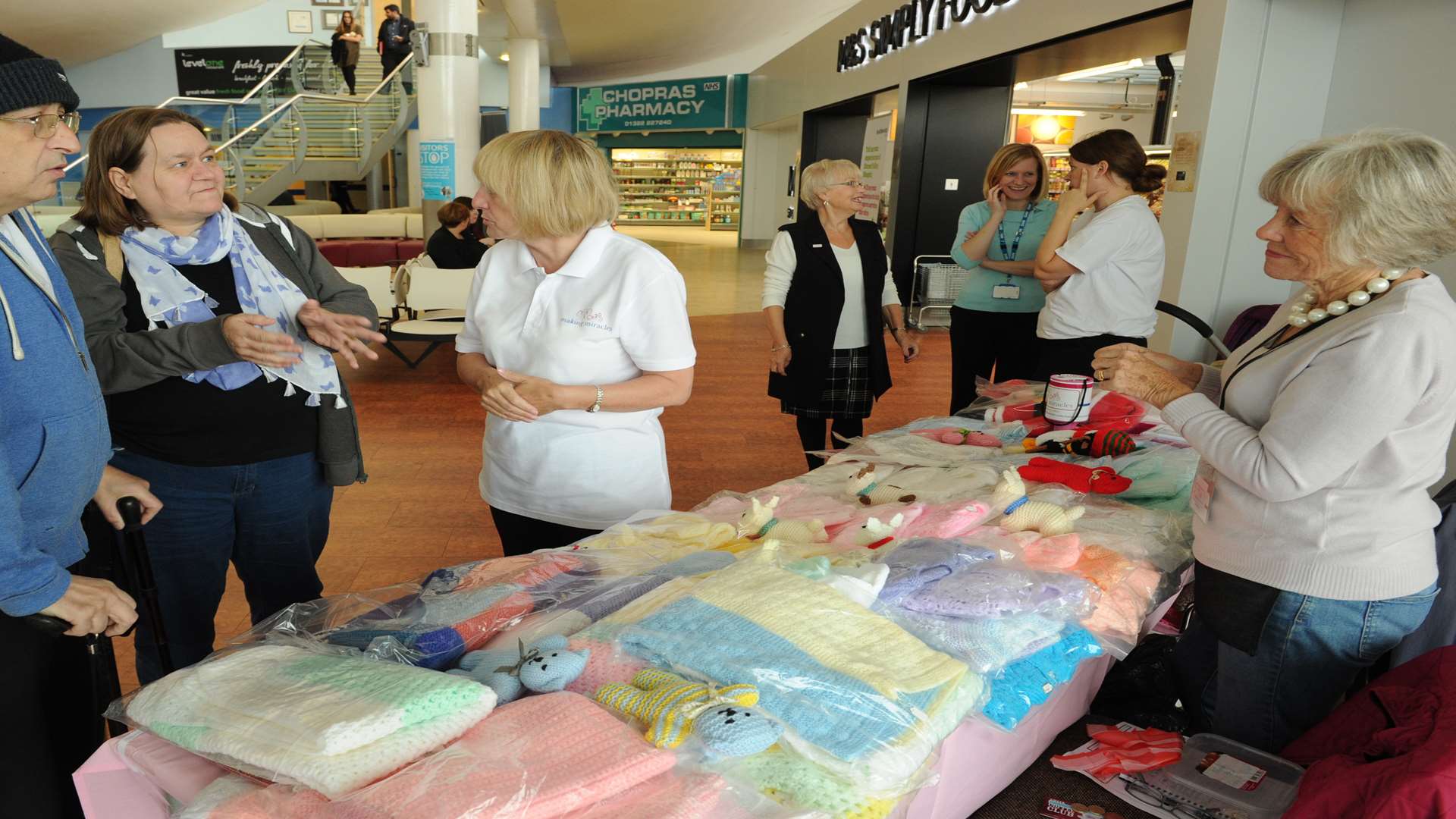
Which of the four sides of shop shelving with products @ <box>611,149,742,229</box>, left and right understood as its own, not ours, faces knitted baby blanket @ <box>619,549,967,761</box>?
front

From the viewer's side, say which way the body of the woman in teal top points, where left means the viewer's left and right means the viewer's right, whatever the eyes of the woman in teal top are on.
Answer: facing the viewer

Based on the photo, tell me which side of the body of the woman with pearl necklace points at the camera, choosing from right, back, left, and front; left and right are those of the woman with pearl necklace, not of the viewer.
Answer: left

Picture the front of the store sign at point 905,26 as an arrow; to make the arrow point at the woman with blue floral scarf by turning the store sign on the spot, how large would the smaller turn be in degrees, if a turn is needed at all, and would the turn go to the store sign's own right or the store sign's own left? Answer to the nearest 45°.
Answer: approximately 45° to the store sign's own left

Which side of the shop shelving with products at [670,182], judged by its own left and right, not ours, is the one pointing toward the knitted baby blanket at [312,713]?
front

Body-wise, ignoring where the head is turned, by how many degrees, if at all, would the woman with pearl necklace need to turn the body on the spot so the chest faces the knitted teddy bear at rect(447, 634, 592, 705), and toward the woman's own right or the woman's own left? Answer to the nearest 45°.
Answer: approximately 45° to the woman's own left

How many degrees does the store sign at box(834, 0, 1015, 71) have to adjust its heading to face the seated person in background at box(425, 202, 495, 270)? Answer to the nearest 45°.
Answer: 0° — it already faces them

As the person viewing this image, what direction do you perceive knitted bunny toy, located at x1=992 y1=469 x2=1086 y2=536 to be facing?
facing to the left of the viewer

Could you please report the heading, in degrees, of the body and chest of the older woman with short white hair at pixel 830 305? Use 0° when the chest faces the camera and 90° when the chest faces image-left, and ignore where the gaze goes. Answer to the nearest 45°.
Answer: approximately 315°

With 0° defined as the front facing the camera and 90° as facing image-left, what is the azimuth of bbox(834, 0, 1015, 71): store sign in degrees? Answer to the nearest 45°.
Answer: approximately 45°

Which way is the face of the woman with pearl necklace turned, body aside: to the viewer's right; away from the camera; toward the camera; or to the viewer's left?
to the viewer's left

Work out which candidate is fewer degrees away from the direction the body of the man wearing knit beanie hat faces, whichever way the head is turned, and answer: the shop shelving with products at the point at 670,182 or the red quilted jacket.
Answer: the red quilted jacket

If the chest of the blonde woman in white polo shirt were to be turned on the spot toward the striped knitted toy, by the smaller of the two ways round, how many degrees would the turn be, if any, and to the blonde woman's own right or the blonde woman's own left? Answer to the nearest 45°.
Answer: approximately 45° to the blonde woman's own left

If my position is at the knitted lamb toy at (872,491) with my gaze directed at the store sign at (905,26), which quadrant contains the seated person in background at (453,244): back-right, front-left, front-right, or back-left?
front-left

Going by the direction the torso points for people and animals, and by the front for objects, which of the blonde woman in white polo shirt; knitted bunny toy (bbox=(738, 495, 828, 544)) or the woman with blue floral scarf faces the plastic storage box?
the woman with blue floral scarf

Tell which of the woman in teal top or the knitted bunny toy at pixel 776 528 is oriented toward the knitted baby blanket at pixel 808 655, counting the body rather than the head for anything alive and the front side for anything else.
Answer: the woman in teal top

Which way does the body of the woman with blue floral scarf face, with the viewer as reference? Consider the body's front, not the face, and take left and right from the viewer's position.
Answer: facing the viewer and to the right of the viewer

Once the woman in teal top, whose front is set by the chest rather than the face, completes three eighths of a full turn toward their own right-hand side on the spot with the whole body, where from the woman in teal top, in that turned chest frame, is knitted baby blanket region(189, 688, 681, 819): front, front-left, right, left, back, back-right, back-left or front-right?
back-left
